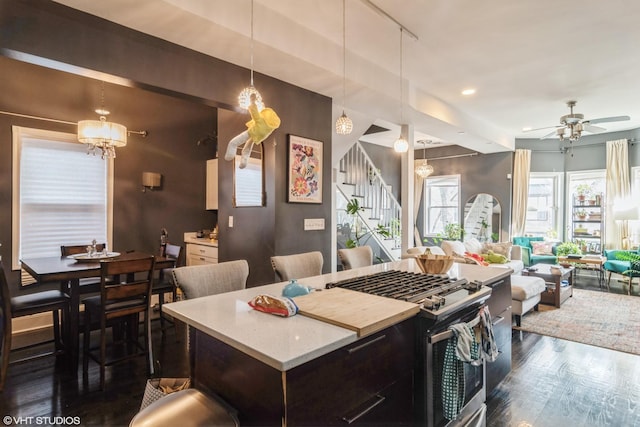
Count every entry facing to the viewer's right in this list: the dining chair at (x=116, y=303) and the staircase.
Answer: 1

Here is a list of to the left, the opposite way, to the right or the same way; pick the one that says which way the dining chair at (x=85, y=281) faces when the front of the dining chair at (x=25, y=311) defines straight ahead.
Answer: to the right

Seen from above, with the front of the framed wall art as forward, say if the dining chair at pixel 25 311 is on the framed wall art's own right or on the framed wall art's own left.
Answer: on the framed wall art's own right

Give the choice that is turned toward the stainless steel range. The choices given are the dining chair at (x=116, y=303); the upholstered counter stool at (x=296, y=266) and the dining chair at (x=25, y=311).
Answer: the upholstered counter stool at (x=296, y=266)

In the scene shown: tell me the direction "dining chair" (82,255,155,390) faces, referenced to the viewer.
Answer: facing away from the viewer and to the left of the viewer

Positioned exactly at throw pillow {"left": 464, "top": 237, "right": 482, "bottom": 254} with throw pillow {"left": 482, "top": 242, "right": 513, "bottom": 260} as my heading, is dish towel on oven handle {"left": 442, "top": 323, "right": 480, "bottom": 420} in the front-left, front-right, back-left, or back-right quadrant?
back-right

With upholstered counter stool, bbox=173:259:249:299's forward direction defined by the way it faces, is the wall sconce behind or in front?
behind

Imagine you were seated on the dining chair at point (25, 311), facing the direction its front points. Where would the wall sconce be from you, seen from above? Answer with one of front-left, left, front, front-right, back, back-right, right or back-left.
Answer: front

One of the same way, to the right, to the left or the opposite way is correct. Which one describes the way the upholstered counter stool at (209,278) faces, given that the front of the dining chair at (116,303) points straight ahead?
the opposite way

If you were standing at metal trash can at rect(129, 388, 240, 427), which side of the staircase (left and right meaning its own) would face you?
right

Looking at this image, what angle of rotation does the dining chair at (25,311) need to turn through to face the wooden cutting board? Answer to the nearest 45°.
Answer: approximately 90° to its right

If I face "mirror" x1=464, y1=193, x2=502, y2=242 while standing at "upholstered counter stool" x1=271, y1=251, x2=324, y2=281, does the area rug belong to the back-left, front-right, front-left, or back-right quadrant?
front-right

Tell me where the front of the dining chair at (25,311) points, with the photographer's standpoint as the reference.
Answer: facing away from the viewer and to the right of the viewer

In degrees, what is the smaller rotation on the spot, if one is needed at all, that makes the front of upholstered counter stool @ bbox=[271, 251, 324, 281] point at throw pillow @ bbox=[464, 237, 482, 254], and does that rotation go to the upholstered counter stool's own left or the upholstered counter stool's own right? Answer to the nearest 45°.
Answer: approximately 90° to the upholstered counter stool's own left

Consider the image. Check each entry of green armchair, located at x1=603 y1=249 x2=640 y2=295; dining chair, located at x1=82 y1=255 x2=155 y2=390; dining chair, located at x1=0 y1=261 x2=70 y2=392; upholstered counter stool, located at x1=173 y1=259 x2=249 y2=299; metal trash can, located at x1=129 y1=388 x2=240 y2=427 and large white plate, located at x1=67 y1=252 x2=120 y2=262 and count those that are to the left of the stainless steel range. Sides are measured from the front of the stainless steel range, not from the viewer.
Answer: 1

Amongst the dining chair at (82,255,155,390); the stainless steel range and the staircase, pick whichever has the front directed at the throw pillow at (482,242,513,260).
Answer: the staircase

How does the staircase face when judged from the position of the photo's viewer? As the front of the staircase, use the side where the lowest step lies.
facing to the right of the viewer
